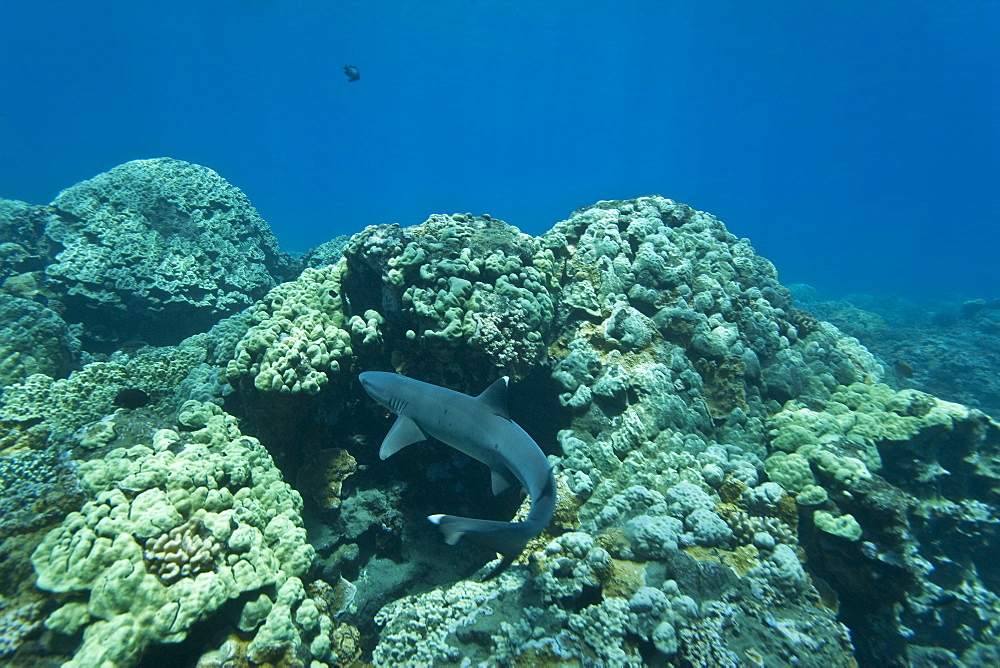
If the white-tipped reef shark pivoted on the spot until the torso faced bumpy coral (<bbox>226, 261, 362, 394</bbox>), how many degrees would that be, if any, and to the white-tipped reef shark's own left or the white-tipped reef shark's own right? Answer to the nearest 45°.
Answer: approximately 45° to the white-tipped reef shark's own right

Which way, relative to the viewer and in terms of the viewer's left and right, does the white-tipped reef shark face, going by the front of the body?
facing to the left of the viewer

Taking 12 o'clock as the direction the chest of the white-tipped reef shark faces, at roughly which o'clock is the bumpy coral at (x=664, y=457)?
The bumpy coral is roughly at 5 o'clock from the white-tipped reef shark.
